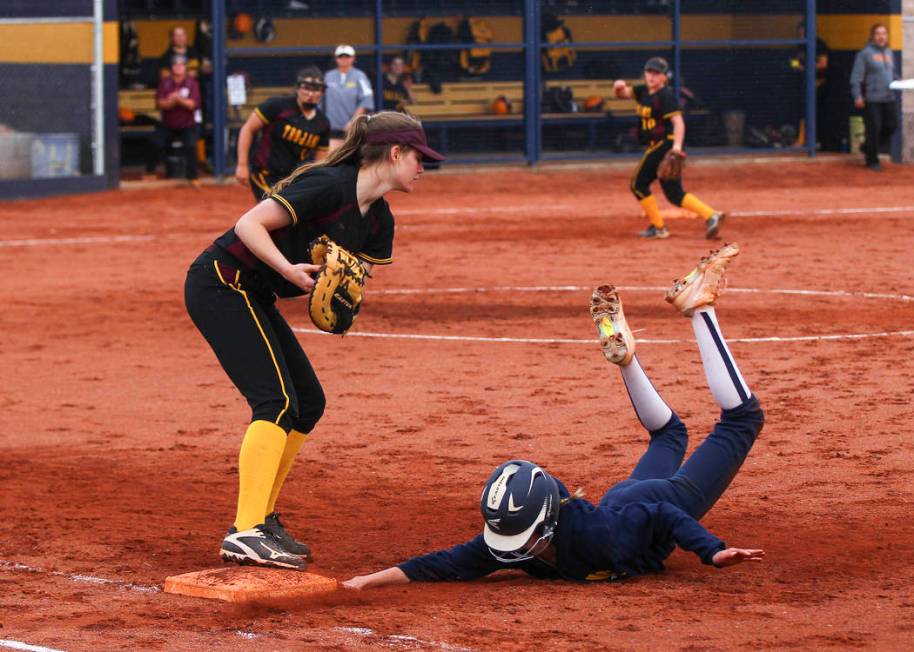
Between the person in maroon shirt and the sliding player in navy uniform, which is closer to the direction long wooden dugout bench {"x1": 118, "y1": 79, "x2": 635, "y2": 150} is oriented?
the sliding player in navy uniform

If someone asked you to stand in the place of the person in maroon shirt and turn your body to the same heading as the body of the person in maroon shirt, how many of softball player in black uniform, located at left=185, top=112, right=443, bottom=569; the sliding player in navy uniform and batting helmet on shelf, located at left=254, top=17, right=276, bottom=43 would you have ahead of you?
2

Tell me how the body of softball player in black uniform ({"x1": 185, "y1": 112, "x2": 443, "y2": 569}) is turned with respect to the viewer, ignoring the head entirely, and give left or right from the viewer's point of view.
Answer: facing to the right of the viewer

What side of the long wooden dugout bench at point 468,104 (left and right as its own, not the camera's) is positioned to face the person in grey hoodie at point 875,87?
left

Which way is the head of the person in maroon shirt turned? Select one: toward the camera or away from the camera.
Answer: toward the camera

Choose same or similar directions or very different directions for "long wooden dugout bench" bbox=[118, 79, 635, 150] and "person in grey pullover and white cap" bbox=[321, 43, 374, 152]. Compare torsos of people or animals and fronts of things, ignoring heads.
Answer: same or similar directions

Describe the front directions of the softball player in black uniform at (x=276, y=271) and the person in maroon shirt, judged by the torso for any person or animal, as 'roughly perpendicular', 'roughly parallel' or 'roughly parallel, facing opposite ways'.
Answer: roughly perpendicular

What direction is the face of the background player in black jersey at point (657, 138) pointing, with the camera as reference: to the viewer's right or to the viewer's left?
to the viewer's left

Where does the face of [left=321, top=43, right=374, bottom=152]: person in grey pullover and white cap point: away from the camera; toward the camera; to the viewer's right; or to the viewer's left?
toward the camera

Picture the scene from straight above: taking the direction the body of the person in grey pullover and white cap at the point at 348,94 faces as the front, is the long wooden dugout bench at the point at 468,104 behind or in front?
behind

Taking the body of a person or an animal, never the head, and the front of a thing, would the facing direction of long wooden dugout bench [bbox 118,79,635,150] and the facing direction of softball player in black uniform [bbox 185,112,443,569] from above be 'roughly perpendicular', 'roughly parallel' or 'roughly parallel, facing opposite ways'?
roughly perpendicular

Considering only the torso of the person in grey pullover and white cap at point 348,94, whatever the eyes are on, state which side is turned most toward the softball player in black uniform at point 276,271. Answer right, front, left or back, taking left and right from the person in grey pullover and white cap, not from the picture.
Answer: front

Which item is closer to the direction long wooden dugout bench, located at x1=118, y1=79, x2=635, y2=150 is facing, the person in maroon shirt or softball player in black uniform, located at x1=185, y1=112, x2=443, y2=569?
the softball player in black uniform

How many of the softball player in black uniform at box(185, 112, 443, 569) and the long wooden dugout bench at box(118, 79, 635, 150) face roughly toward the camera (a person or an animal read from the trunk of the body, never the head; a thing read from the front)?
1

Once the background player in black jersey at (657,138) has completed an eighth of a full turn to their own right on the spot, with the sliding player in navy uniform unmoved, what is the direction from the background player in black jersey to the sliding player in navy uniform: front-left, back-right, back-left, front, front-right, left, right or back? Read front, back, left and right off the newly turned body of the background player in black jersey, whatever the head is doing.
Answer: left

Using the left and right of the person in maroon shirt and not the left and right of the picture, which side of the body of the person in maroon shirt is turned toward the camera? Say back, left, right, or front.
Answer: front

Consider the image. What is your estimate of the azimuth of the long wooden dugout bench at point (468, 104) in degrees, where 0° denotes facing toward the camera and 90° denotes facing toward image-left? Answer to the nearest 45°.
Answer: approximately 0°

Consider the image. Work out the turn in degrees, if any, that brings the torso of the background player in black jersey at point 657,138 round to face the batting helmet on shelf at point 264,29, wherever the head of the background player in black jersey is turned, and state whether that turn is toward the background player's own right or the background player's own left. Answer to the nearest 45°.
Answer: approximately 90° to the background player's own right

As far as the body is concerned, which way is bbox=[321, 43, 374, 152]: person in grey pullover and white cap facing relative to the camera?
toward the camera

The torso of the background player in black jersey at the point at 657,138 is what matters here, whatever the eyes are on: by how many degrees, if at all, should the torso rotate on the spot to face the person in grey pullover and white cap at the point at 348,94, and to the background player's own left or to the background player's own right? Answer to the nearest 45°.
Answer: approximately 90° to the background player's own right
